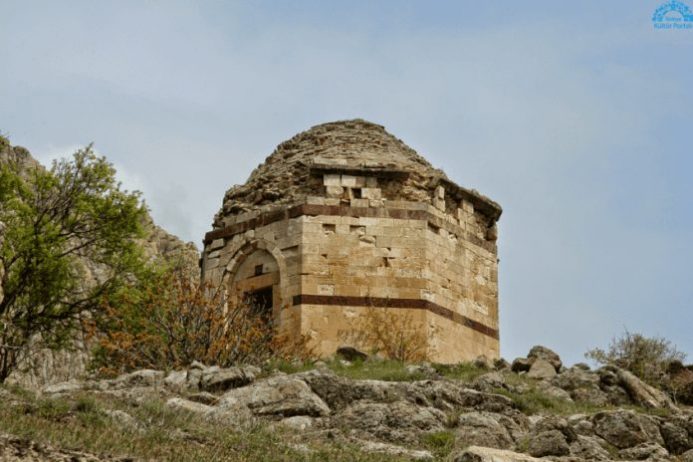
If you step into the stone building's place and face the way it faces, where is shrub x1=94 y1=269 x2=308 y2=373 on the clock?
The shrub is roughly at 12 o'clock from the stone building.

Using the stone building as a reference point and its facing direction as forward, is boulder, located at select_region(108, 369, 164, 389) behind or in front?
in front

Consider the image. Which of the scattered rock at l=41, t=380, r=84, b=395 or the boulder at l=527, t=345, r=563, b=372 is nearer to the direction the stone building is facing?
the scattered rock

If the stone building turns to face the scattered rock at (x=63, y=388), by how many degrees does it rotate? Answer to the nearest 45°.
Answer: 0° — it already faces it

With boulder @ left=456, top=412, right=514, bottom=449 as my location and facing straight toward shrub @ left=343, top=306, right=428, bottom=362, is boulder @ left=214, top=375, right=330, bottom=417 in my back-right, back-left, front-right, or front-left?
front-left

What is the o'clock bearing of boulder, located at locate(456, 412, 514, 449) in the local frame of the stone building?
The boulder is roughly at 10 o'clock from the stone building.

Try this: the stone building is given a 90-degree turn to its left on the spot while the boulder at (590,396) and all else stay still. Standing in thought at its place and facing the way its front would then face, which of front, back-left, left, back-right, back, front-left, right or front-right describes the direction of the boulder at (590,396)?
front

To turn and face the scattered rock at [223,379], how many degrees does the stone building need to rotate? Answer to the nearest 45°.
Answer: approximately 45° to its left

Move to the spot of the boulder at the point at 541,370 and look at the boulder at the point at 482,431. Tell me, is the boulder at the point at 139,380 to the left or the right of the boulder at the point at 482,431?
right

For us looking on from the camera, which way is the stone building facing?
facing the viewer and to the left of the viewer

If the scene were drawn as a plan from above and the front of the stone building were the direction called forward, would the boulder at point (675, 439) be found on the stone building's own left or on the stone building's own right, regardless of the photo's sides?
on the stone building's own left

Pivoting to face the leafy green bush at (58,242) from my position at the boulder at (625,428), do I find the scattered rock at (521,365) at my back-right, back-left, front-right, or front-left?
front-right

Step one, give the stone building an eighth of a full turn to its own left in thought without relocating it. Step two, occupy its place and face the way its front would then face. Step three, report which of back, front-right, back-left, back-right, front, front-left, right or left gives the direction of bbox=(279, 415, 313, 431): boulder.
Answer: front

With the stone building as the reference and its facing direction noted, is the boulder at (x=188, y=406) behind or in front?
in front

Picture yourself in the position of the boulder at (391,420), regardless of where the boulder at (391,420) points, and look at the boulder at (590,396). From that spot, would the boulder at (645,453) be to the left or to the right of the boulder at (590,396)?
right

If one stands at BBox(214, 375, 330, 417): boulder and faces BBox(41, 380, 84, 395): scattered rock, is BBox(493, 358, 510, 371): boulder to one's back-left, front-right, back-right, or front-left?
back-right
